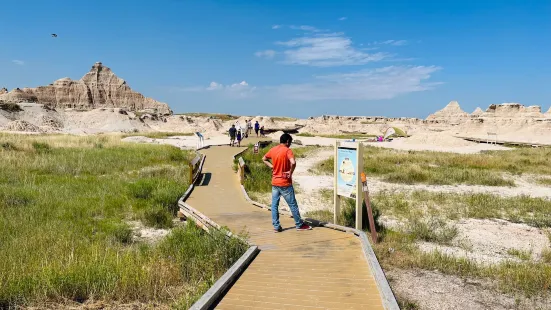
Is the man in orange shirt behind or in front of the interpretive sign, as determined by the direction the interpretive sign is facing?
in front

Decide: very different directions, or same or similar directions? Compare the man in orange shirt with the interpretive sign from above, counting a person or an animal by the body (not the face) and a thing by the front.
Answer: very different directions

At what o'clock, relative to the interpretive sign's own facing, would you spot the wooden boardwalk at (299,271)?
The wooden boardwalk is roughly at 11 o'clock from the interpretive sign.

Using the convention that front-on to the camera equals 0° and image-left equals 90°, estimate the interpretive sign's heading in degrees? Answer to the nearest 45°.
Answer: approximately 45°
